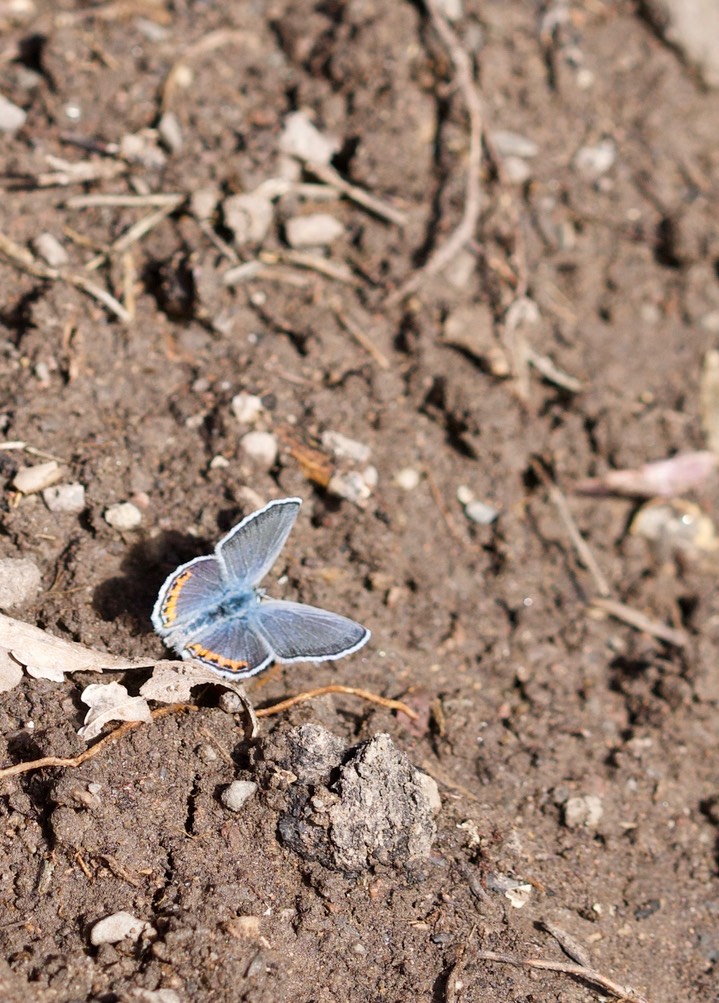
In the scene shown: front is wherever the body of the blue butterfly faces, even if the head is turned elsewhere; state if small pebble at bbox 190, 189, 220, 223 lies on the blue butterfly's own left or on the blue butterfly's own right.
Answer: on the blue butterfly's own left

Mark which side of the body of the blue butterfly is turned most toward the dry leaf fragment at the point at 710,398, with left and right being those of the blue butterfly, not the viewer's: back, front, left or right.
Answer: front

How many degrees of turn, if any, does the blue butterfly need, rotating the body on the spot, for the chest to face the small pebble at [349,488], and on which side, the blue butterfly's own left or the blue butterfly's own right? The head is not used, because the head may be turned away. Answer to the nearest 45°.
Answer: approximately 45° to the blue butterfly's own left

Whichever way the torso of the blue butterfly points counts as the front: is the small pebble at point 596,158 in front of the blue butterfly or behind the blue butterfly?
in front

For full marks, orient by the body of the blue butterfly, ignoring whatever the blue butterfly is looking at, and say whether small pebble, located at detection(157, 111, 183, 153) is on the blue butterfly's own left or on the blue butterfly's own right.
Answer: on the blue butterfly's own left

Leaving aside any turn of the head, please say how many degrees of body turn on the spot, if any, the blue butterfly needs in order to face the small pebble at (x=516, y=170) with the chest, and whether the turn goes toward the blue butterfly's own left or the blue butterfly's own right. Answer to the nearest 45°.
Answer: approximately 45° to the blue butterfly's own left

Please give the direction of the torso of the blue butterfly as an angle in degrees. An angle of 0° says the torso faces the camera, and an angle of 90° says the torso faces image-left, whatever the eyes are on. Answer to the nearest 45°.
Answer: approximately 225°

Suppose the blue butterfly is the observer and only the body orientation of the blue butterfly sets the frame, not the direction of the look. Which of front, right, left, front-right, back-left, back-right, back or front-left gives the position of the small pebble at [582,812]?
front-right

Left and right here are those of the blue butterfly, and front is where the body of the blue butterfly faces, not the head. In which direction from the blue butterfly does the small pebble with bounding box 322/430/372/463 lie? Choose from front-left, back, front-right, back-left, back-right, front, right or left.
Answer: front-left

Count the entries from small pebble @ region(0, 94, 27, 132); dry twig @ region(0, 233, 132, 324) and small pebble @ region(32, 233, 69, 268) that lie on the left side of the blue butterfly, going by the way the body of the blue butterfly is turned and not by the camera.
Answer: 3

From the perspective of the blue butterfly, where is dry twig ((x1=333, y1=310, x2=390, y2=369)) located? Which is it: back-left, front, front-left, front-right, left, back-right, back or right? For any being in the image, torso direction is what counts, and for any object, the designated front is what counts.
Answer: front-left

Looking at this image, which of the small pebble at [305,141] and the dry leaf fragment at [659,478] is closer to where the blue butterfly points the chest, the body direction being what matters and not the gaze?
the dry leaf fragment
